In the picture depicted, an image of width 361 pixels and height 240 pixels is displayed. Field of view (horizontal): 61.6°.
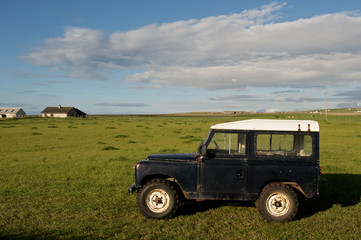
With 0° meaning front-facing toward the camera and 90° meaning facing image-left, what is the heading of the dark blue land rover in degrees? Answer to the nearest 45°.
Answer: approximately 90°
